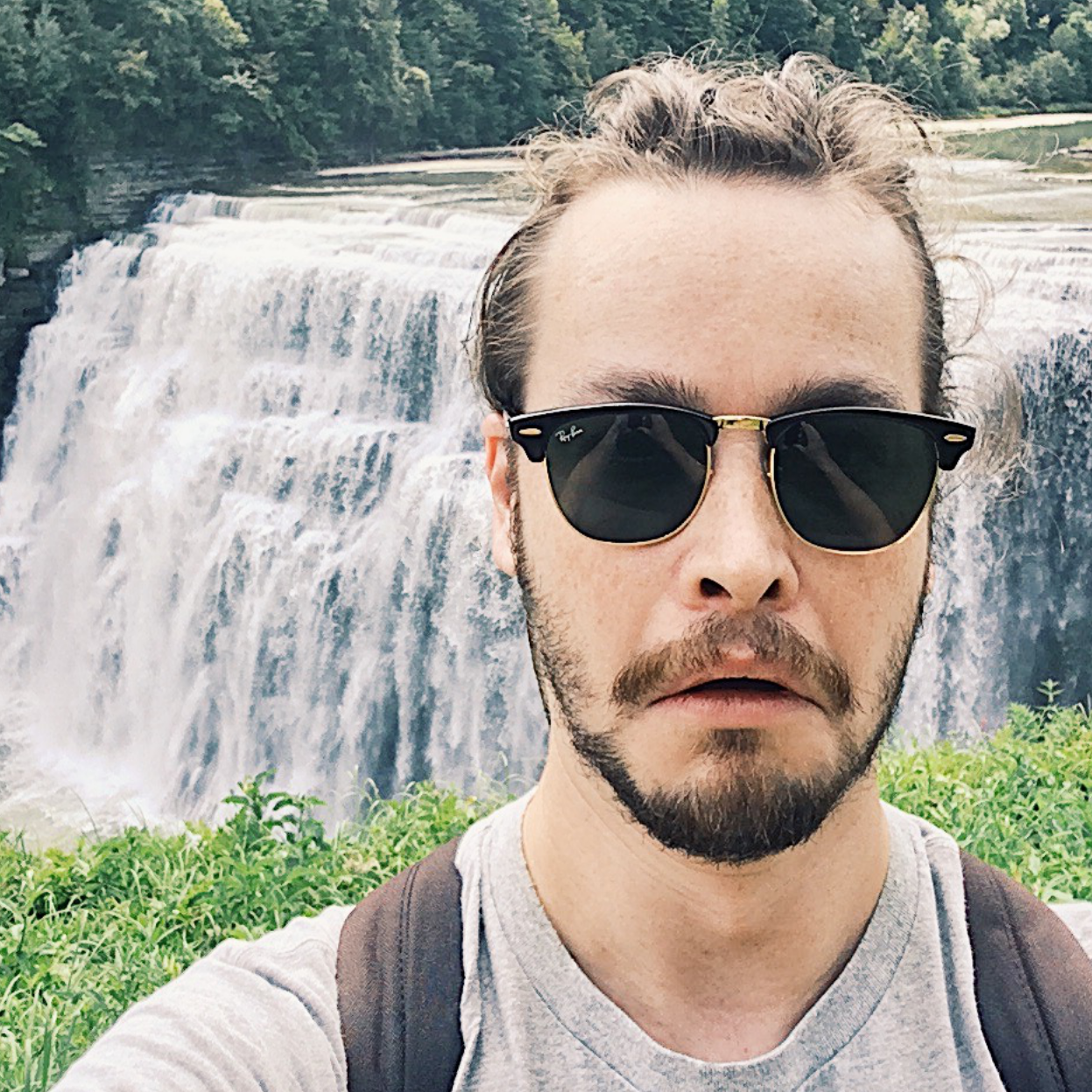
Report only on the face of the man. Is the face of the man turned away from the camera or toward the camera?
toward the camera

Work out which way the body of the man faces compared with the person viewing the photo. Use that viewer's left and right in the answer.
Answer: facing the viewer
